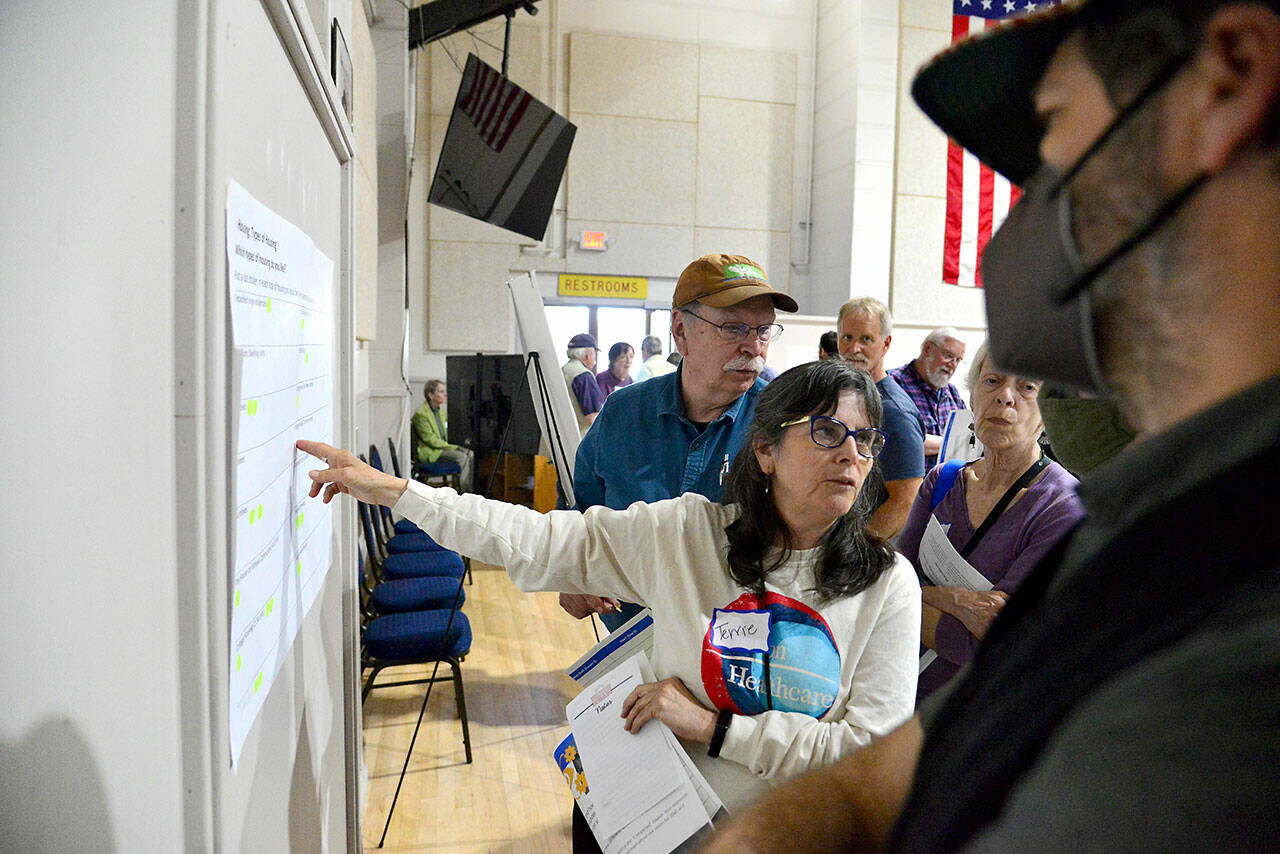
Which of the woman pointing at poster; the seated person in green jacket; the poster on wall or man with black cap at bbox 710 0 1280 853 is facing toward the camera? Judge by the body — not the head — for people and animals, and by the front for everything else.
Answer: the woman pointing at poster

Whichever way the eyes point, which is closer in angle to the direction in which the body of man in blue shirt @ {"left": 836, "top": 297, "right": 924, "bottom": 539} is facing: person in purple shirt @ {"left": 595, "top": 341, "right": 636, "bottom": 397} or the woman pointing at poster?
the woman pointing at poster

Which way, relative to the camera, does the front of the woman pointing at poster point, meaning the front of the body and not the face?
toward the camera

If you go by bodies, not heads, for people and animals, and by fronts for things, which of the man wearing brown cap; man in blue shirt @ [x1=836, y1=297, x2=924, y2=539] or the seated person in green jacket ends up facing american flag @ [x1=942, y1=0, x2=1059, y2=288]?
the seated person in green jacket

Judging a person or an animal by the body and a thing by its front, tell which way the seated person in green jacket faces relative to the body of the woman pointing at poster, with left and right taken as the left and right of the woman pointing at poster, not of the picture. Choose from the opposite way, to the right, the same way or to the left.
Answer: to the left

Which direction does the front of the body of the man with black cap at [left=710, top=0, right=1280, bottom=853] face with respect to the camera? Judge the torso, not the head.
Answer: to the viewer's left

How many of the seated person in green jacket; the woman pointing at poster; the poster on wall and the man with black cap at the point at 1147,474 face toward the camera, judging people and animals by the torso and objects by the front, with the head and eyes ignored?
1

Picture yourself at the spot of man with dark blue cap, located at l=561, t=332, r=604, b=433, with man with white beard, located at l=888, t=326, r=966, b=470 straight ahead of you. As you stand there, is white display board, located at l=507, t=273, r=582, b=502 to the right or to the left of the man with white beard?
right

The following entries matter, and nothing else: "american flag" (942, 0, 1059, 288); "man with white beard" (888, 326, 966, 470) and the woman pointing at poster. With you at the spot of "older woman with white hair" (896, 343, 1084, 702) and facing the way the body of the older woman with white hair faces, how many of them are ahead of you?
1

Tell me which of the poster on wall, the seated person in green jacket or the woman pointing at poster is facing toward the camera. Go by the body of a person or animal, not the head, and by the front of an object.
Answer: the woman pointing at poster

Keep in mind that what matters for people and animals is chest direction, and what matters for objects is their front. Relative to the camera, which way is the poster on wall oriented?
to the viewer's right

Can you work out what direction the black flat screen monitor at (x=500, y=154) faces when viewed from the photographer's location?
facing the viewer and to the right of the viewer
